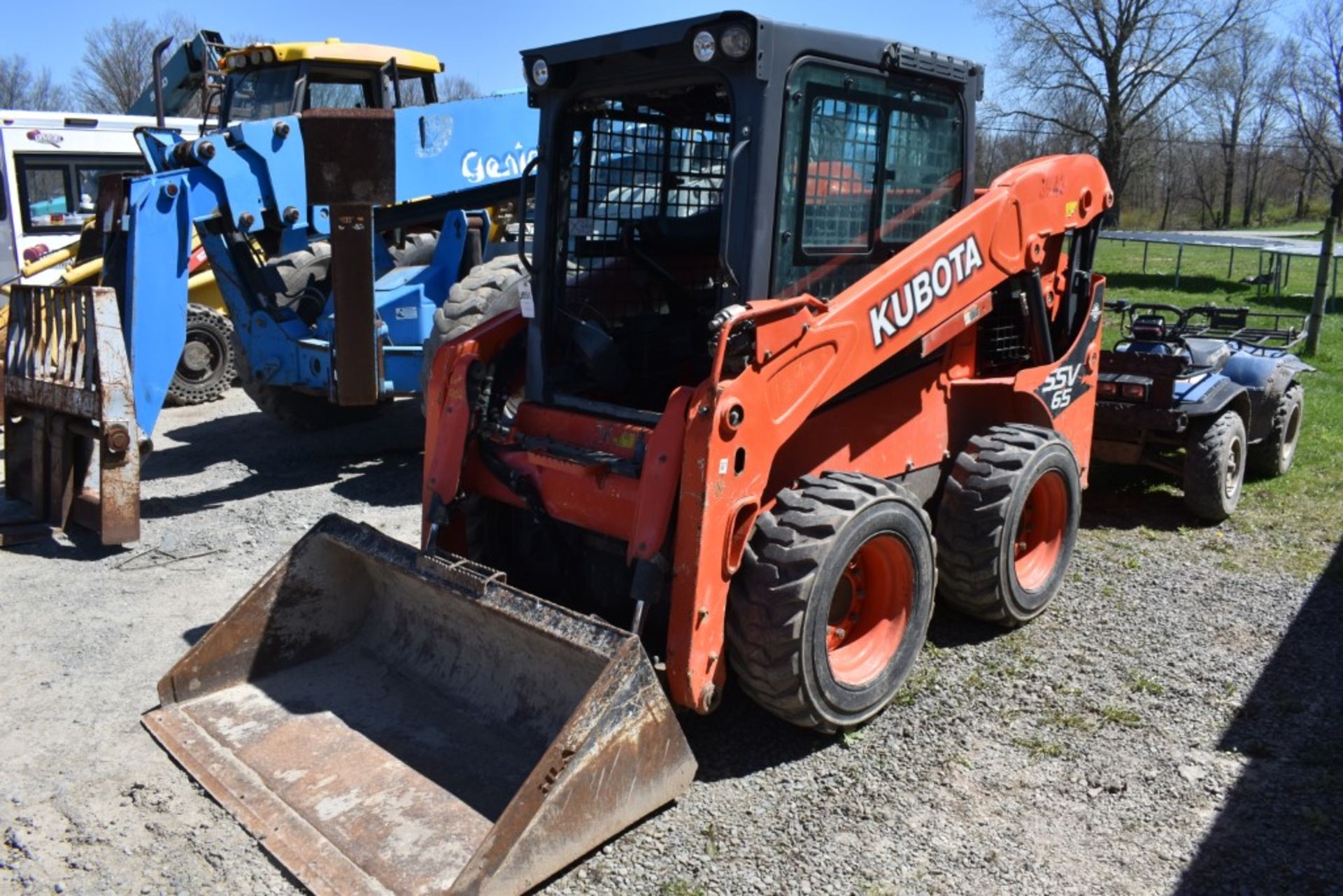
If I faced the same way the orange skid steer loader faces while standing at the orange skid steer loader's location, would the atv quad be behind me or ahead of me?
behind

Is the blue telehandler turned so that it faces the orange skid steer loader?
no

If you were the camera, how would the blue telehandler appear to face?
facing the viewer and to the left of the viewer

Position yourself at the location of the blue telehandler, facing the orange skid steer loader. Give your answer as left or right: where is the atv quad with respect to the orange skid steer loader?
left

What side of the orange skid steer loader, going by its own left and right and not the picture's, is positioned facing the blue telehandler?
right

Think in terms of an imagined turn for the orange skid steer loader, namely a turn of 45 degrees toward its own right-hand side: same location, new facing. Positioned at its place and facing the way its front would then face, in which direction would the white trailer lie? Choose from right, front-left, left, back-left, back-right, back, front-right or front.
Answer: front-right

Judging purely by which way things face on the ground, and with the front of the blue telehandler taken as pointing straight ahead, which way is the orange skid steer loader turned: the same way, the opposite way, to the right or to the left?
the same way

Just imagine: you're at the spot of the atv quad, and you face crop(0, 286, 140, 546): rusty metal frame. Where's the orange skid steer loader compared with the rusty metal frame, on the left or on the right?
left
